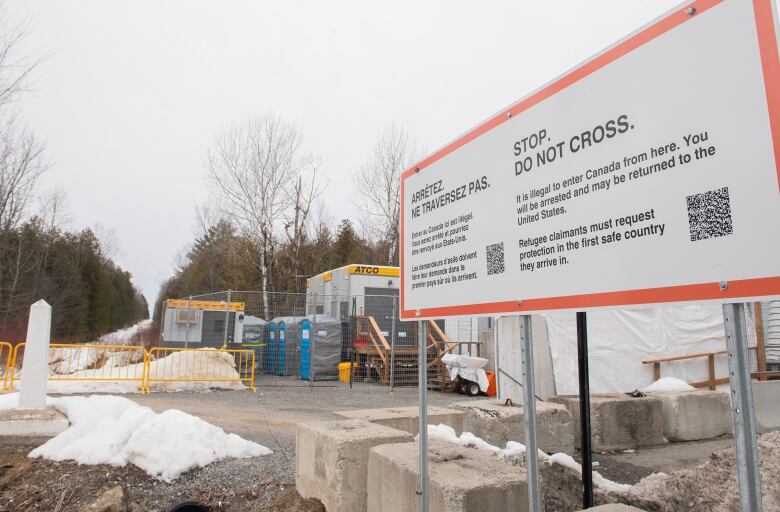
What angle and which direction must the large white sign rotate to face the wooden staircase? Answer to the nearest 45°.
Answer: approximately 90° to its right

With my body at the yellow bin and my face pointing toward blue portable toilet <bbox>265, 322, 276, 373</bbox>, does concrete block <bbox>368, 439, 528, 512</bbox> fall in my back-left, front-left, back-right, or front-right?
back-left

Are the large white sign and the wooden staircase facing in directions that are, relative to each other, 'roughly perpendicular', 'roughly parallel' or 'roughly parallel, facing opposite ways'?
roughly perpendicular

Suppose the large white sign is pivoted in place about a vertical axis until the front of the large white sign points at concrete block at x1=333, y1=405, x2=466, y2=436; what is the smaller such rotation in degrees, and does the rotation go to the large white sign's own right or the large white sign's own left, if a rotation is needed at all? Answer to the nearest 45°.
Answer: approximately 90° to the large white sign's own right

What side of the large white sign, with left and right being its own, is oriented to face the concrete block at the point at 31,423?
right

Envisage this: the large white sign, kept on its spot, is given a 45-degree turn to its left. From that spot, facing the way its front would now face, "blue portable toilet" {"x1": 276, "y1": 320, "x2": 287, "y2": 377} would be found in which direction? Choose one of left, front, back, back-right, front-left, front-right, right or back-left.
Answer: back-right

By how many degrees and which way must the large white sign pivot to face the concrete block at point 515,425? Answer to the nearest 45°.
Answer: approximately 135° to its right

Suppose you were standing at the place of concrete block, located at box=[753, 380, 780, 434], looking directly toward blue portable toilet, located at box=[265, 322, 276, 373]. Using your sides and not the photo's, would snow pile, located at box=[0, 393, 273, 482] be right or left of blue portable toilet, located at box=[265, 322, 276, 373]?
left

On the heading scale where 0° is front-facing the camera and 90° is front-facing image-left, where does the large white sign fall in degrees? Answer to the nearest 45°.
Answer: approximately 45°
